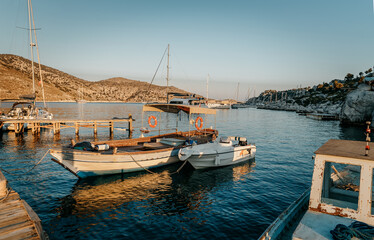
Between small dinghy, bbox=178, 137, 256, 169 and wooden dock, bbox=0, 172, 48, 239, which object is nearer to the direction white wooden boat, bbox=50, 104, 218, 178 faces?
the wooden dock

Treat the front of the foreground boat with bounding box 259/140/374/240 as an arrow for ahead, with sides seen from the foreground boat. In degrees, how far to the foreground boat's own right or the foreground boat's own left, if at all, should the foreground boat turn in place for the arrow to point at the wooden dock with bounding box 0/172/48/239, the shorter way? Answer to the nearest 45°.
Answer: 0° — it already faces it

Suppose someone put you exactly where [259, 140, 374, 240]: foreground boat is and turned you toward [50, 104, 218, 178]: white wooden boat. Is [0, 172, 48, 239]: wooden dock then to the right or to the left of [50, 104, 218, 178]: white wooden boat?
left

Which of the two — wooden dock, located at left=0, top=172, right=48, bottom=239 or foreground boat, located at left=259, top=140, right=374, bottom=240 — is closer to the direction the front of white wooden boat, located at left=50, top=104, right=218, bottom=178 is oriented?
the wooden dock

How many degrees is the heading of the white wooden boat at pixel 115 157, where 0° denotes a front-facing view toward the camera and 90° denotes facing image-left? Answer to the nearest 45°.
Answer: approximately 45°

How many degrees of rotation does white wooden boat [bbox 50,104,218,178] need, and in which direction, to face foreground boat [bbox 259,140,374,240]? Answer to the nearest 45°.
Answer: approximately 90° to its left
